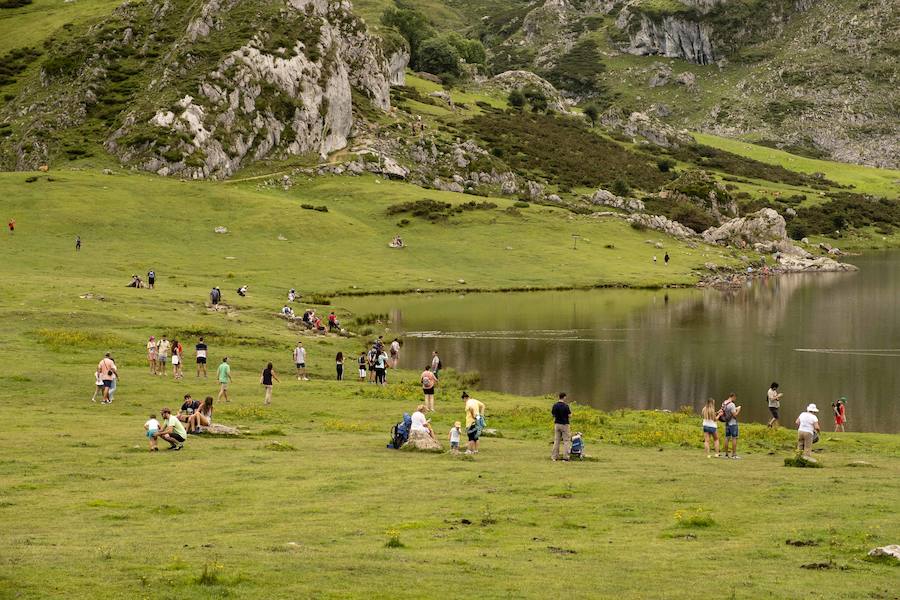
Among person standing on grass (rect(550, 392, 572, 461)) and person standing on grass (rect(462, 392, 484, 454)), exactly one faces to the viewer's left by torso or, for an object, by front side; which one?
person standing on grass (rect(462, 392, 484, 454))

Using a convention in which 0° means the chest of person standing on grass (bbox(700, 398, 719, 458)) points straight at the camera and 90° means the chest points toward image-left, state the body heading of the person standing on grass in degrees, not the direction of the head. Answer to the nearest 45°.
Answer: approximately 180°

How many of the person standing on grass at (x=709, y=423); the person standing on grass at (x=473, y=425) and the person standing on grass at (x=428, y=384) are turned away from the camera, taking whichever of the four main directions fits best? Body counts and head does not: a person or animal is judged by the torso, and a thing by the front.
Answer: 2

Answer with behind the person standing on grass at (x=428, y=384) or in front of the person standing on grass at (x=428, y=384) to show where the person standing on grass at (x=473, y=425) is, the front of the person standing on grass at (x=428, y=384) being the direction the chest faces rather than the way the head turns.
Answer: behind

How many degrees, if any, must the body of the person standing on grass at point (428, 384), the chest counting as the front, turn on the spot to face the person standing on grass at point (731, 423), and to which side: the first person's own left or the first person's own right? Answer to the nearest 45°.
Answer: approximately 135° to the first person's own right

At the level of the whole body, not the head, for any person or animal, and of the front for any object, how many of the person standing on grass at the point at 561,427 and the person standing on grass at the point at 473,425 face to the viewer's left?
1

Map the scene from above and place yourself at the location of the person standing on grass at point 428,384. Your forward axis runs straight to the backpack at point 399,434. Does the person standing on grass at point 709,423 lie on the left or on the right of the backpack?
left

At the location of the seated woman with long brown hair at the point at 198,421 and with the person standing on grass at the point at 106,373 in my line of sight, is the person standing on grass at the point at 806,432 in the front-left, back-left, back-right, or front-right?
back-right

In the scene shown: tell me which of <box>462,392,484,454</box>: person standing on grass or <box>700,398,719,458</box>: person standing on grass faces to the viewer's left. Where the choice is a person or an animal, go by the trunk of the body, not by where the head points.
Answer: <box>462,392,484,454</box>: person standing on grass

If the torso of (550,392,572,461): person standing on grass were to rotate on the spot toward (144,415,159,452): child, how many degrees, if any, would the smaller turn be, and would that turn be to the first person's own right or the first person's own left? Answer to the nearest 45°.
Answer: approximately 90° to the first person's own left

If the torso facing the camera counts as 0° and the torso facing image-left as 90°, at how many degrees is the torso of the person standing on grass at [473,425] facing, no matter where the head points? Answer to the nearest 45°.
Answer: approximately 90°

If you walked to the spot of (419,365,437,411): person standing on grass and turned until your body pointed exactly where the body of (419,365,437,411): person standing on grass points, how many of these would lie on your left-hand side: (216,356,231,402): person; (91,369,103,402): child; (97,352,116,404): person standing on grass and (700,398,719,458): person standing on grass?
3

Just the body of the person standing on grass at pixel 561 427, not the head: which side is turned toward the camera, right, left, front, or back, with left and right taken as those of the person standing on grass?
back

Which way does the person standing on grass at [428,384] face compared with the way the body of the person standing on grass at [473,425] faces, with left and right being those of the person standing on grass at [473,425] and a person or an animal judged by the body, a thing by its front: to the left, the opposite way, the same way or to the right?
to the right
